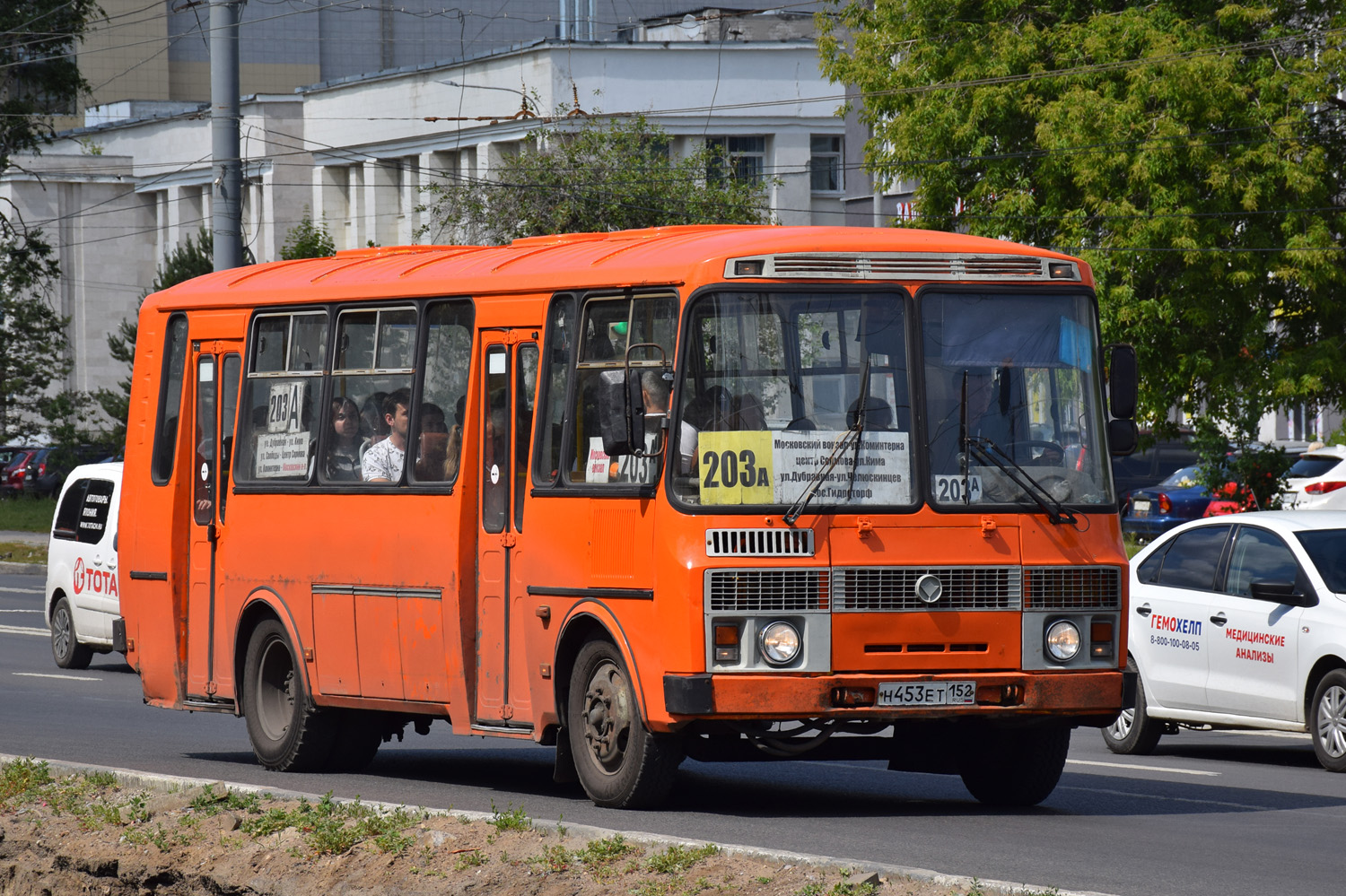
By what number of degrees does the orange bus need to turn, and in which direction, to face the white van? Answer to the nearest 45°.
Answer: approximately 180°

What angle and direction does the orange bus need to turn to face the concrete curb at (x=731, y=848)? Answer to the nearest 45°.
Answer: approximately 45° to its right

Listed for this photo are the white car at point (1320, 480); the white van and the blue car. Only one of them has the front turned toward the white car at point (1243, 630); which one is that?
the white van

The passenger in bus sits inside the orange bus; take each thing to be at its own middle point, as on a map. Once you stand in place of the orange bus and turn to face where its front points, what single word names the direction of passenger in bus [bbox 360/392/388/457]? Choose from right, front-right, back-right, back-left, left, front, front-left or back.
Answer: back

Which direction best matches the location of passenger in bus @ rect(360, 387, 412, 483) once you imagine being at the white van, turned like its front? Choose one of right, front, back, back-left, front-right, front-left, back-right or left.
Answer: front-right
